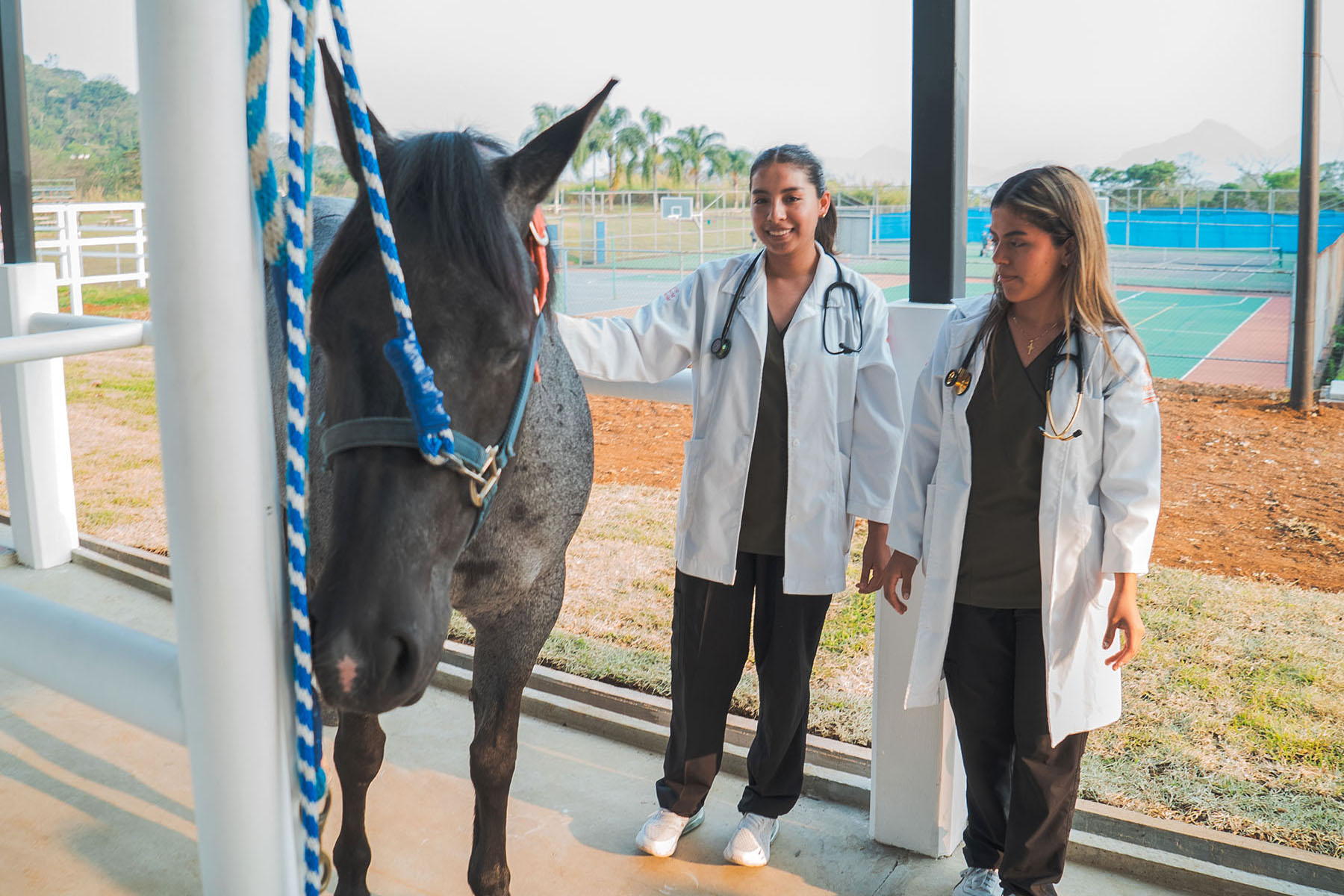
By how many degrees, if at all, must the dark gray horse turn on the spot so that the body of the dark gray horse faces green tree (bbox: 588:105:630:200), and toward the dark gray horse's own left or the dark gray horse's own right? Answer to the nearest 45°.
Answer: approximately 180°

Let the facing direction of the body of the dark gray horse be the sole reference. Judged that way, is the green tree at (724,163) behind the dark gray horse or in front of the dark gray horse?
behind

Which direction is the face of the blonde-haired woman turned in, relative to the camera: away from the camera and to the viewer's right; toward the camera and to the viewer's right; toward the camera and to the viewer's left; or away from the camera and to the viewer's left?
toward the camera and to the viewer's left

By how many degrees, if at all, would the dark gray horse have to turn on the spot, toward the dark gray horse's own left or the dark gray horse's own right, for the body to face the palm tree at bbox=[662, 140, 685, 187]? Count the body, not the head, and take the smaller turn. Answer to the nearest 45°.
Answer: approximately 180°

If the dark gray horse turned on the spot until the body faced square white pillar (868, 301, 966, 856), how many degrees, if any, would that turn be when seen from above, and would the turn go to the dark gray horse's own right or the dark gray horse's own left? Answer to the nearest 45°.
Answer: approximately 135° to the dark gray horse's own left

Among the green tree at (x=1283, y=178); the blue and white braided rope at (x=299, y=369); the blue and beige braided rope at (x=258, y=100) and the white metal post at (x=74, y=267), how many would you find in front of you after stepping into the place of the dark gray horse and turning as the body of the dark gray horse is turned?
2

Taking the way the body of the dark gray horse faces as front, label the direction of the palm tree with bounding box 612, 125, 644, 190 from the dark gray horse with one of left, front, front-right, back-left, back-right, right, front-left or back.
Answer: back

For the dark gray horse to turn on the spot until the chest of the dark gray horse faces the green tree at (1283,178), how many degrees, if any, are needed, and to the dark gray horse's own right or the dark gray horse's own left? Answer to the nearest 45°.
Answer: approximately 135° to the dark gray horse's own left

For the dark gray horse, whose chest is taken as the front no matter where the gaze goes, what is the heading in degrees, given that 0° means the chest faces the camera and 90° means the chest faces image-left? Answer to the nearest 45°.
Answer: approximately 0°

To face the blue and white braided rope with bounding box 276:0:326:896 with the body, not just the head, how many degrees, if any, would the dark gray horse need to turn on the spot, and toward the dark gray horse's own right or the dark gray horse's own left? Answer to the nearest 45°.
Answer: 0° — it already faces it
